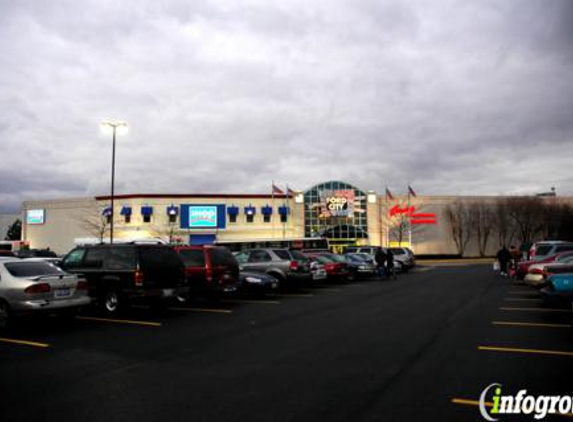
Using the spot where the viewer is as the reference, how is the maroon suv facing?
facing away from the viewer and to the left of the viewer

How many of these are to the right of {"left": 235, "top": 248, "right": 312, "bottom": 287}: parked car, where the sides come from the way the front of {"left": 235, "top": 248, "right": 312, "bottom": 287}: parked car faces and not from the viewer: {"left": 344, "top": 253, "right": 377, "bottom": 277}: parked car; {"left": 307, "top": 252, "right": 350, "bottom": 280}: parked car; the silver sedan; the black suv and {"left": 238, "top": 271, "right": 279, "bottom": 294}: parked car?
2

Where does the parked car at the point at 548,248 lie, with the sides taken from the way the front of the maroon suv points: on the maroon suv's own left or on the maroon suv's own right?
on the maroon suv's own right

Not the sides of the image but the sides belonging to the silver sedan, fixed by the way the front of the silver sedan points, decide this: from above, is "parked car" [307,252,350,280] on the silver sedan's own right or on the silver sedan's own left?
on the silver sedan's own right

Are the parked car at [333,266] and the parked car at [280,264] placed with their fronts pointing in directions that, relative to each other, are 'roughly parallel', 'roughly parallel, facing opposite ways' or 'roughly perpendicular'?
roughly parallel
